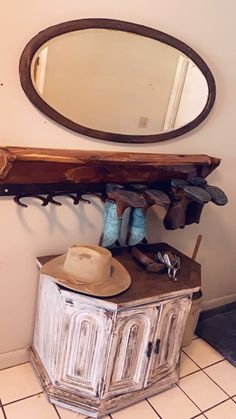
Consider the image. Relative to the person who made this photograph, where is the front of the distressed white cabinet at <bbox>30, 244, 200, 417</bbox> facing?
facing the viewer and to the right of the viewer
